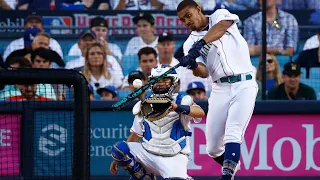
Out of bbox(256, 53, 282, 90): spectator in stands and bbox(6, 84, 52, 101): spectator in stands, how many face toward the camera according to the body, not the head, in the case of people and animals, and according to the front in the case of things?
2

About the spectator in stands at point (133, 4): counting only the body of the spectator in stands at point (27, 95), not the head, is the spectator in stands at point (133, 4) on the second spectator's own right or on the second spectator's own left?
on the second spectator's own left

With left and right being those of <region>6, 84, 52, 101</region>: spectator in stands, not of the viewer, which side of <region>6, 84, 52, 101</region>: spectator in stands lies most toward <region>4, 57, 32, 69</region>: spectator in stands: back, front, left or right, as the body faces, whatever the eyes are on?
back

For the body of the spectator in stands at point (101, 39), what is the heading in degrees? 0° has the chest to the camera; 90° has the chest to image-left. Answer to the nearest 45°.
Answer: approximately 0°

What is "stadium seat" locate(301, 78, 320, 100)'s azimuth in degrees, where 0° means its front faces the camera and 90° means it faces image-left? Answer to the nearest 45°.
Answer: approximately 0°

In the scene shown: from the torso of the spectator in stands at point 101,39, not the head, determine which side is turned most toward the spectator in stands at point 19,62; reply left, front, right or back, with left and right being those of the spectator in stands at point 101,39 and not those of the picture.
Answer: right
